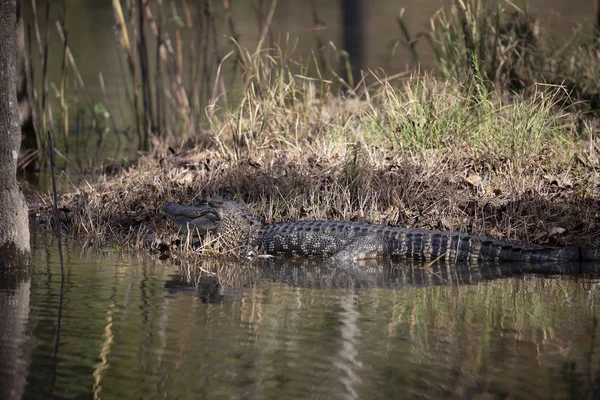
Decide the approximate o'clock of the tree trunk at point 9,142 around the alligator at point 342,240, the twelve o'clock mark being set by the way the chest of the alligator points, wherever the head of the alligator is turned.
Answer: The tree trunk is roughly at 11 o'clock from the alligator.

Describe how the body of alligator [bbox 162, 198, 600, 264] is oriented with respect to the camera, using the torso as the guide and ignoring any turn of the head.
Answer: to the viewer's left

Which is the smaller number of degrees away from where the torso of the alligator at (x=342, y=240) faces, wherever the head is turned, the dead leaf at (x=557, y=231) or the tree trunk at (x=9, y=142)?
the tree trunk

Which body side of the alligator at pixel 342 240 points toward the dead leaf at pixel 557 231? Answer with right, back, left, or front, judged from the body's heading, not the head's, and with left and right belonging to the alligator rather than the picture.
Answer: back
